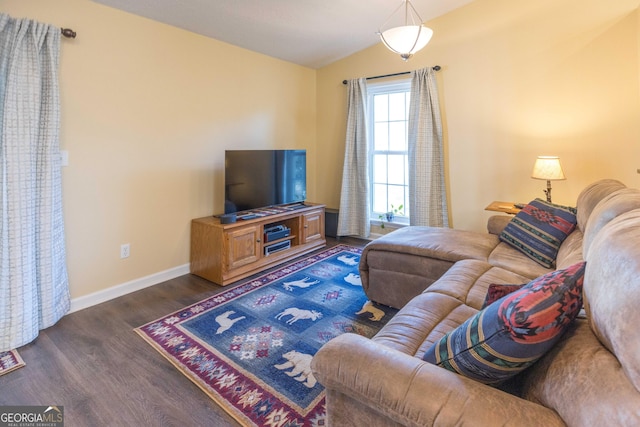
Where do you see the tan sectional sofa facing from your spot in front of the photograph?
facing to the left of the viewer

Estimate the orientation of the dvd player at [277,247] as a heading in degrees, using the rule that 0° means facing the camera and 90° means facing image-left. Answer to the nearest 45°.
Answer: approximately 315°

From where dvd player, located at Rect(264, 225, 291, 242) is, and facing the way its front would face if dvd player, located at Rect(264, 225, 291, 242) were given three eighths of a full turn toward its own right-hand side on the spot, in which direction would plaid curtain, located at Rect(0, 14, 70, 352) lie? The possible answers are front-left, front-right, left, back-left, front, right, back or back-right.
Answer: front-left

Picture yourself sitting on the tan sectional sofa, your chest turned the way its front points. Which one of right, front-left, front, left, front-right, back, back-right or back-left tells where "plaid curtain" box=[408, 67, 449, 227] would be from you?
right

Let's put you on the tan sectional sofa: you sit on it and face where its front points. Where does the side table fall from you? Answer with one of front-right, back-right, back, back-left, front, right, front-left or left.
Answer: right

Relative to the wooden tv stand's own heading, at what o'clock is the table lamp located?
The table lamp is roughly at 11 o'clock from the wooden tv stand.

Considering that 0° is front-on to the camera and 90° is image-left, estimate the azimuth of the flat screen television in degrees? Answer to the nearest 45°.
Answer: approximately 315°

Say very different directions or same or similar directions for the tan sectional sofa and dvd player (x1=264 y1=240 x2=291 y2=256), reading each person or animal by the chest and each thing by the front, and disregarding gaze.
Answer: very different directions

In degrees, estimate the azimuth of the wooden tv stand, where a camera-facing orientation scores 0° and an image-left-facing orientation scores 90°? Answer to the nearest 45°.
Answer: approximately 315°
